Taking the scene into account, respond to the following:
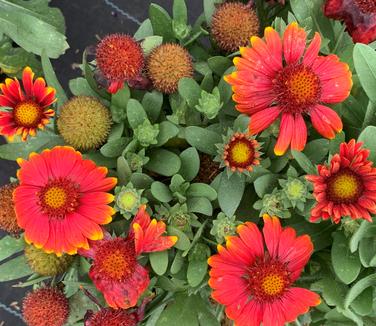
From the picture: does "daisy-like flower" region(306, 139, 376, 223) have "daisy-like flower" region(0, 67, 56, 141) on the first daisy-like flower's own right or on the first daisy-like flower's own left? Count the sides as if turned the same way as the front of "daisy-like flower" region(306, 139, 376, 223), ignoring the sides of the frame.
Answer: on the first daisy-like flower's own right

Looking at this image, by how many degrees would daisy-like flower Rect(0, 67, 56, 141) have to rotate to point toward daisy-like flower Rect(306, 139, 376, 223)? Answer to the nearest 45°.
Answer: approximately 45° to its left
